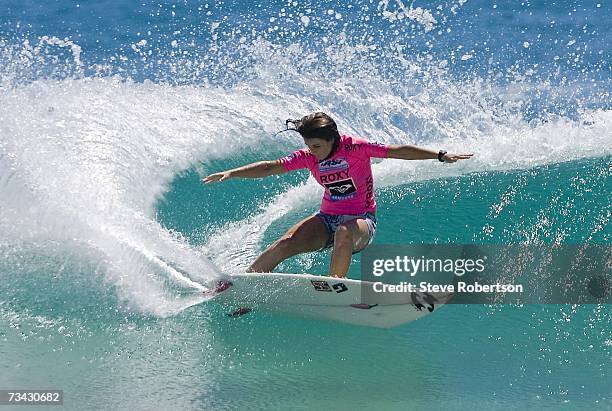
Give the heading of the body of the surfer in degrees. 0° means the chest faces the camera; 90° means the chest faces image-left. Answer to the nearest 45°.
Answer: approximately 45°
